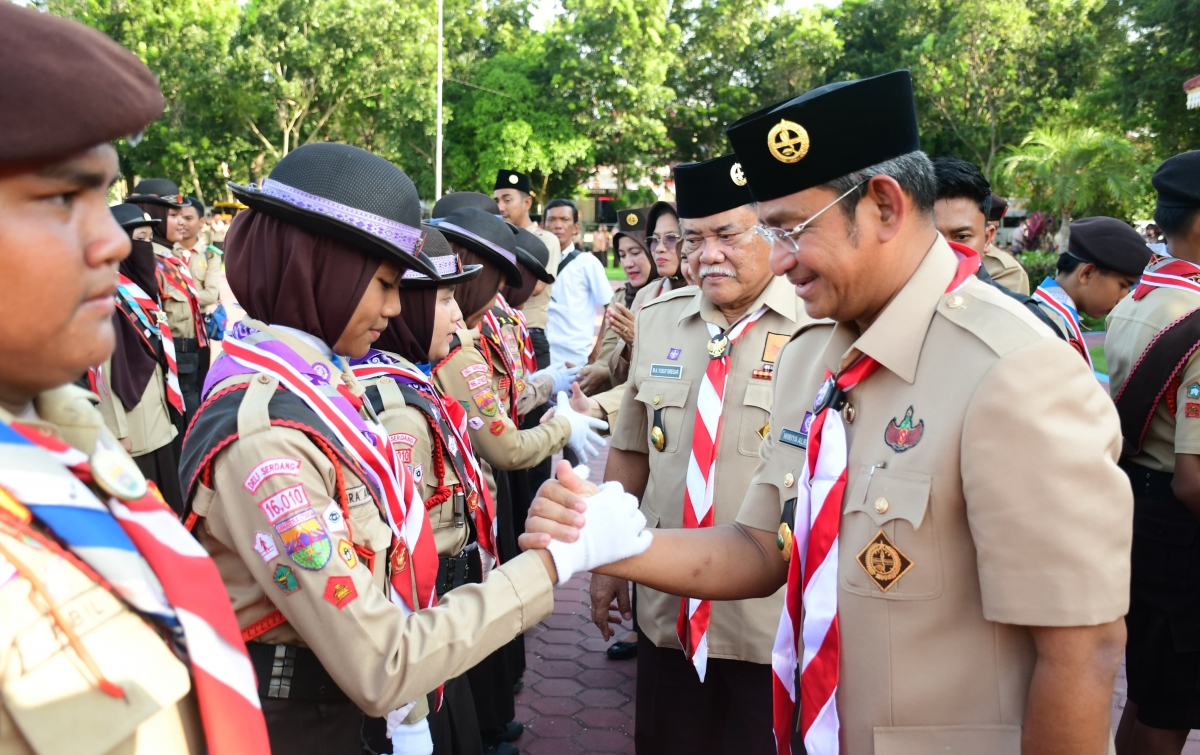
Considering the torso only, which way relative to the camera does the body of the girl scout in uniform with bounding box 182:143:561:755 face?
to the viewer's right

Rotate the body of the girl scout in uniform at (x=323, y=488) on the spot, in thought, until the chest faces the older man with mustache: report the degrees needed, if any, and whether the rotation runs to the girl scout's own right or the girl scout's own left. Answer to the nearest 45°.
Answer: approximately 45° to the girl scout's own left

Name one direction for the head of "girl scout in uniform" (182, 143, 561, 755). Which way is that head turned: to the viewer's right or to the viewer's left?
to the viewer's right

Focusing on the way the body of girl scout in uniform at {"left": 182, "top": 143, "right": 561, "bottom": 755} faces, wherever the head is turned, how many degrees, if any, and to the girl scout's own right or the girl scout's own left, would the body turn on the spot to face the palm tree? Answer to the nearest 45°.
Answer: approximately 45° to the girl scout's own left
